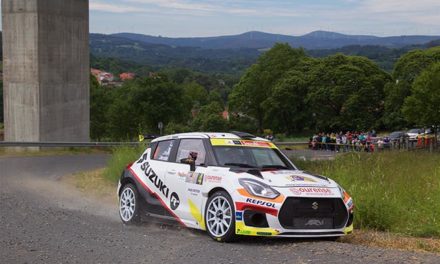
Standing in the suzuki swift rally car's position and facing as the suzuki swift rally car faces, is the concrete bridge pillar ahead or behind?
behind

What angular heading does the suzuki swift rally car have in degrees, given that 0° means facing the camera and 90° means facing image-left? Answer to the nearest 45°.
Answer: approximately 315°
